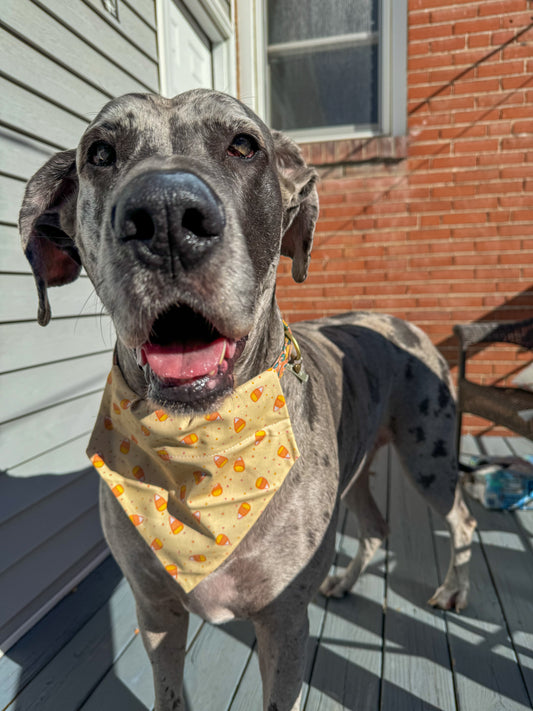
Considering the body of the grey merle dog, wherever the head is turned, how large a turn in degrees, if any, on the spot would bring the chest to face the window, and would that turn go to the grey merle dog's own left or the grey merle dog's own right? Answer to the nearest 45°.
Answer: approximately 135° to the grey merle dog's own right

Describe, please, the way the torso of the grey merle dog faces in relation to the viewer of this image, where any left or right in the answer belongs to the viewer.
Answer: facing the viewer and to the left of the viewer
